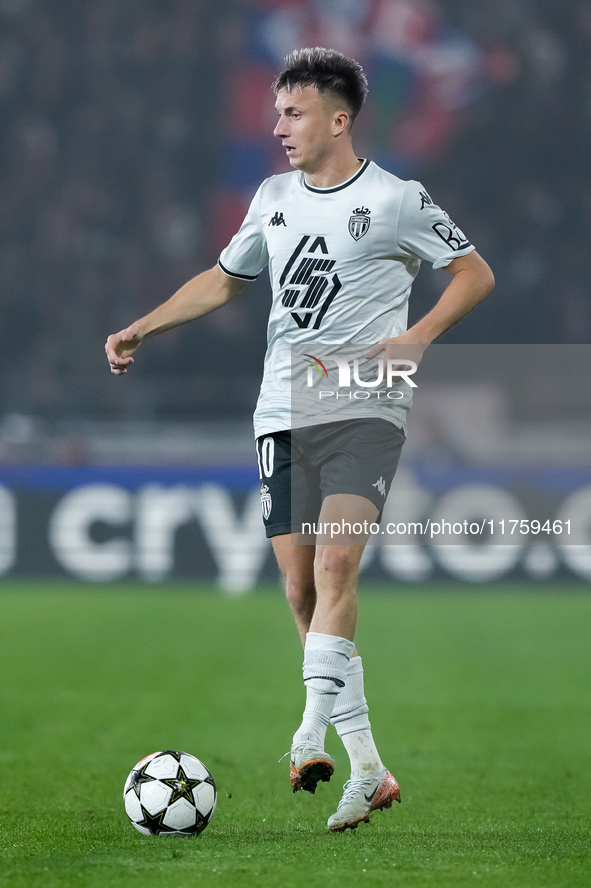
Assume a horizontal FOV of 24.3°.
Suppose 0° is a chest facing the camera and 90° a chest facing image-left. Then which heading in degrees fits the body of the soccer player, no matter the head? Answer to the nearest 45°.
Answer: approximately 45°

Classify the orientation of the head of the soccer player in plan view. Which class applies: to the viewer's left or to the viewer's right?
to the viewer's left
